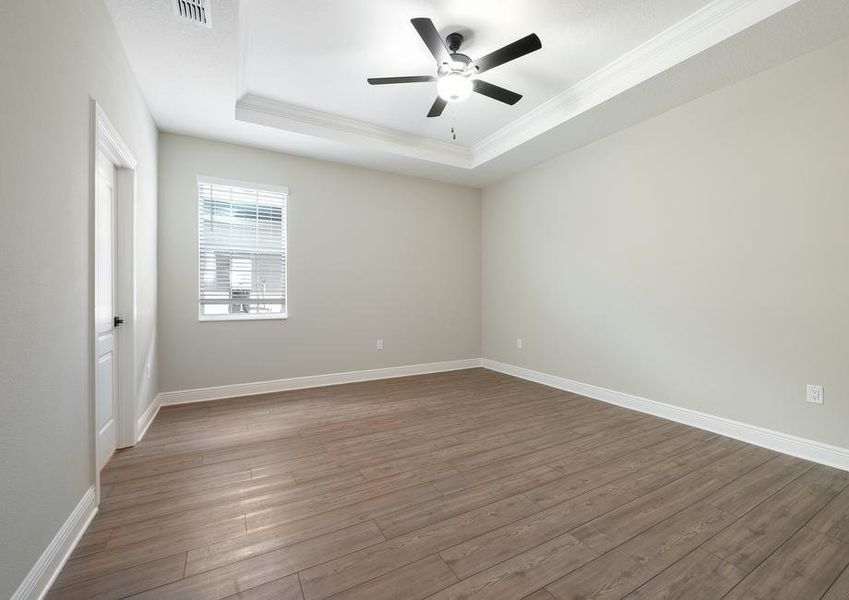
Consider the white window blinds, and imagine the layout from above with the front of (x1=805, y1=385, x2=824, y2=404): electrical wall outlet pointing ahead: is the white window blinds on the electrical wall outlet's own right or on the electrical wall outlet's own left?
on the electrical wall outlet's own right

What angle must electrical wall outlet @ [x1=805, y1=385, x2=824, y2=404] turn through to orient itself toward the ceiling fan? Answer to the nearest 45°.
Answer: approximately 45° to its right
